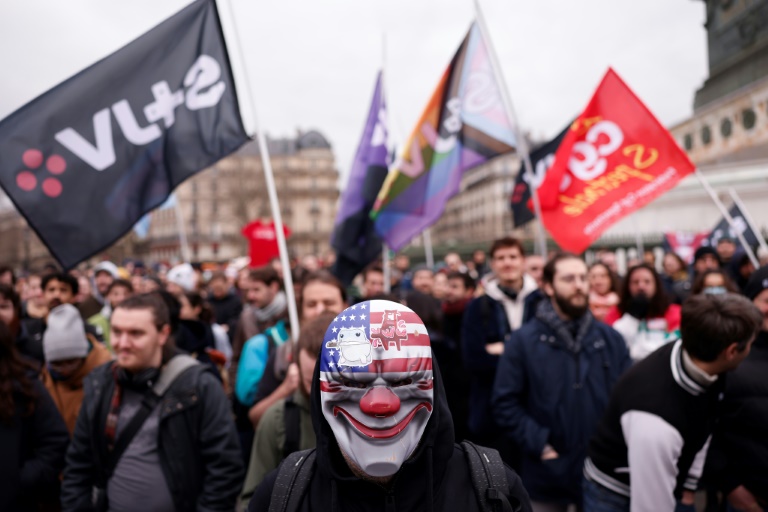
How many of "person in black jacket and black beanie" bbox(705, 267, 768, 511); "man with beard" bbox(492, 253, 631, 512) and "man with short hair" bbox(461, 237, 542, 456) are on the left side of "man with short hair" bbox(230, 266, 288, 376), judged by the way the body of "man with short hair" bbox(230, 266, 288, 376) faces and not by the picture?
3

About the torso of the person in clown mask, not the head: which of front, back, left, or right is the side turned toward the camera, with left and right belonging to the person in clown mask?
front

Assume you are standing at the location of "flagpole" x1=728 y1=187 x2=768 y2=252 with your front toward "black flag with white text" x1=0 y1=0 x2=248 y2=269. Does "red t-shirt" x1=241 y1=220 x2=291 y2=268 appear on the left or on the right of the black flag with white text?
right

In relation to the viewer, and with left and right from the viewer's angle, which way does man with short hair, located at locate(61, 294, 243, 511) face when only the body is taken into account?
facing the viewer and to the left of the viewer

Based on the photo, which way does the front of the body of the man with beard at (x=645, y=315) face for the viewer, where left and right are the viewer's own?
facing the viewer

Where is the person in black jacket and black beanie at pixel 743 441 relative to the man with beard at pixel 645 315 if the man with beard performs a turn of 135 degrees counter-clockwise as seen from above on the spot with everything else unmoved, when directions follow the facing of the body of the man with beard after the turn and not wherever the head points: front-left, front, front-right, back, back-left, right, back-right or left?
back-right

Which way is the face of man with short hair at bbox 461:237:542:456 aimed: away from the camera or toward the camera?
toward the camera

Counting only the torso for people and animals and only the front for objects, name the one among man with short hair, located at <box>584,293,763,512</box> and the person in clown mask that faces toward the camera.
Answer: the person in clown mask

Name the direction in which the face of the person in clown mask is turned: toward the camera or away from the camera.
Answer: toward the camera

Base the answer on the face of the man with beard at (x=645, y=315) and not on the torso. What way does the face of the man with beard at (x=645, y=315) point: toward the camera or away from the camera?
toward the camera

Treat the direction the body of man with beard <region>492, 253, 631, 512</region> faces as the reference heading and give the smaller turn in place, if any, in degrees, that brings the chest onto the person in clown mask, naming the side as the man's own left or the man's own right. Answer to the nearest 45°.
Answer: approximately 45° to the man's own right

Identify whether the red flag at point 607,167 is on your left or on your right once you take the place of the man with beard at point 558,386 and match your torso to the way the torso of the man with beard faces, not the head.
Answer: on your left

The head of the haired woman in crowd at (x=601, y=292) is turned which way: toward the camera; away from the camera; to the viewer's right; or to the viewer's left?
toward the camera

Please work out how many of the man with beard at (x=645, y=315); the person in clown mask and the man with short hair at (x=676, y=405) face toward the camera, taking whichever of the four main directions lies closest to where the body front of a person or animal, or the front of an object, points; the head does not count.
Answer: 2

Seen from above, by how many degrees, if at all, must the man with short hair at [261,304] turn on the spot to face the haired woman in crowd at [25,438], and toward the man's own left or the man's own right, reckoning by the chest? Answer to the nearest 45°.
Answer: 0° — they already face them
